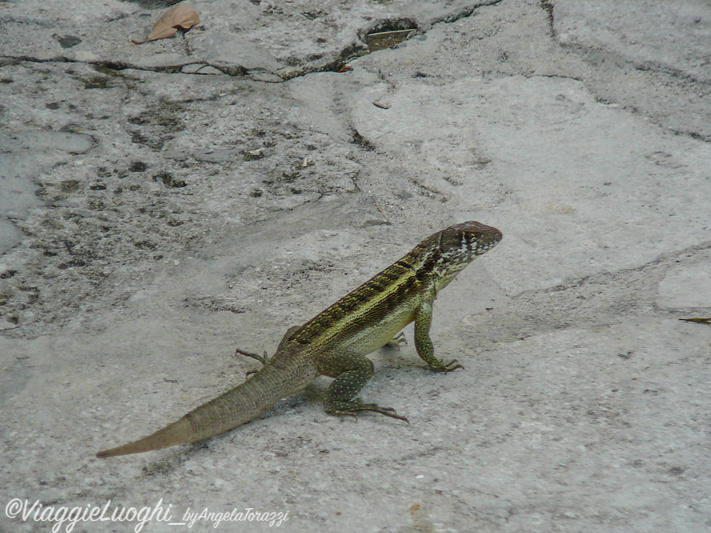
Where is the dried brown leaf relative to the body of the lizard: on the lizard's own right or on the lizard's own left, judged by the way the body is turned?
on the lizard's own left

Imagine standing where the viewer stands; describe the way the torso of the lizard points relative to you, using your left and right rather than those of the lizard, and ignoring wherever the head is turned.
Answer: facing away from the viewer and to the right of the viewer
